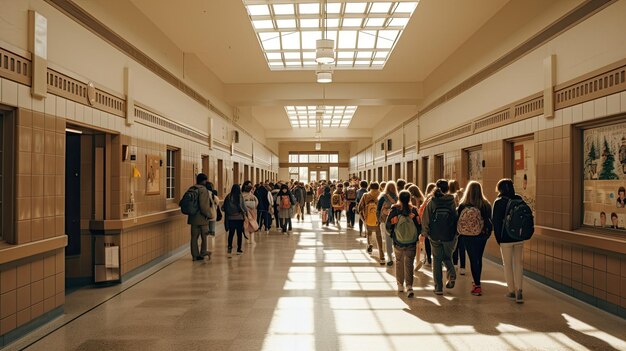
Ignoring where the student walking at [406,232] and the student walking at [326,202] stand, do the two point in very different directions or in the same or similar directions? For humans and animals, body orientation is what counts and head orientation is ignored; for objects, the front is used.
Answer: same or similar directions

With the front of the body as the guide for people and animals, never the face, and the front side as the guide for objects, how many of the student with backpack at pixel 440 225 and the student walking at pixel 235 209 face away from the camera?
2

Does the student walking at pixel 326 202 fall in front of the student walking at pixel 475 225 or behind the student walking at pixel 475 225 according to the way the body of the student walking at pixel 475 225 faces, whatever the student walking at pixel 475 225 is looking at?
in front

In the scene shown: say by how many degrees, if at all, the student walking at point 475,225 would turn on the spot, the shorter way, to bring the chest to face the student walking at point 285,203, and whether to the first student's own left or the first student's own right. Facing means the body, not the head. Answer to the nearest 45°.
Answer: approximately 45° to the first student's own left

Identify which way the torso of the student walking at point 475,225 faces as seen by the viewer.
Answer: away from the camera

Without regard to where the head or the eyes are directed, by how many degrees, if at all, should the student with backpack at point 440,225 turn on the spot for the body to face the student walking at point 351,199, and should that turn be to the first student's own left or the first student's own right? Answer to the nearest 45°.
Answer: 0° — they already face them

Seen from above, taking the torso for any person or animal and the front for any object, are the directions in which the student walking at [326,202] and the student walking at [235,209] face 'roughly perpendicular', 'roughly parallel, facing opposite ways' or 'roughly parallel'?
roughly parallel

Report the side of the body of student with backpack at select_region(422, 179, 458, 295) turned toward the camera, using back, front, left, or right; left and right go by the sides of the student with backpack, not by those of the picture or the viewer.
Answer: back

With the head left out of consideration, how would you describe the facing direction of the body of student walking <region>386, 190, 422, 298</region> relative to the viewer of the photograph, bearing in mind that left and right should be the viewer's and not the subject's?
facing away from the viewer

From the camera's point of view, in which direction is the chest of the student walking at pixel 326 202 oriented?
away from the camera

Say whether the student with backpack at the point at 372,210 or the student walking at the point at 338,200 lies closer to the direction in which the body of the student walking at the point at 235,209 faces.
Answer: the student walking

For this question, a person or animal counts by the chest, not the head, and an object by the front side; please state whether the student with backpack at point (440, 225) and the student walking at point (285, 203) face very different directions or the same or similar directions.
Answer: same or similar directions

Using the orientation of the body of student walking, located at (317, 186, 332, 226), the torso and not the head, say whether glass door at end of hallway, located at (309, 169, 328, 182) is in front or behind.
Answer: in front

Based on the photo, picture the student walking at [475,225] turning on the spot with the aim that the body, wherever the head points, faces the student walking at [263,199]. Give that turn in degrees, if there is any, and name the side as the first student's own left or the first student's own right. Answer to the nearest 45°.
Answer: approximately 45° to the first student's own left

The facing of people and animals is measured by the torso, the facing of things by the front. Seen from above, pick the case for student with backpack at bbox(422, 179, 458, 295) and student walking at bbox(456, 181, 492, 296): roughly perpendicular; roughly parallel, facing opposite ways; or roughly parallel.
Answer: roughly parallel

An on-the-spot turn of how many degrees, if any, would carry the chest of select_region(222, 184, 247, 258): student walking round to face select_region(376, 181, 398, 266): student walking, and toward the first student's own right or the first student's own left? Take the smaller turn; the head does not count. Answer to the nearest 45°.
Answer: approximately 135° to the first student's own right

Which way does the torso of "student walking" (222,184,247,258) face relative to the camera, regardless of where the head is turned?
away from the camera

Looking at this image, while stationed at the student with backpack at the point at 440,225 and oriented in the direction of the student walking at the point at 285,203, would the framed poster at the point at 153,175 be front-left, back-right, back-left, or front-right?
front-left

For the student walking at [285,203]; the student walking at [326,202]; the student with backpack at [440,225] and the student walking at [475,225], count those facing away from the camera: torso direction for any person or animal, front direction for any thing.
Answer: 4

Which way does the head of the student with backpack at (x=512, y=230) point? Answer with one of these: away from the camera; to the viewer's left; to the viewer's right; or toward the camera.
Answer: away from the camera
